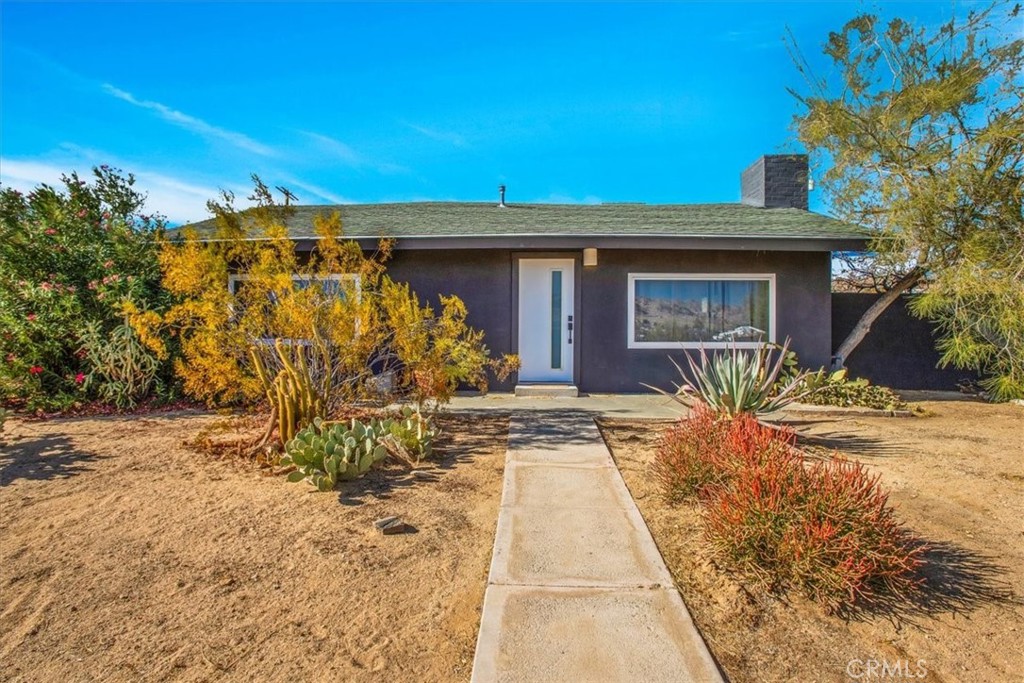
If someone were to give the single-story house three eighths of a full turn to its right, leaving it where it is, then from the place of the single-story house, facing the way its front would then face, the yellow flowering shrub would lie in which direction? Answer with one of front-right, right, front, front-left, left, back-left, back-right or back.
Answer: left

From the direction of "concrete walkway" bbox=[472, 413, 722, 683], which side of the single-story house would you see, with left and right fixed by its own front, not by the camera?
front

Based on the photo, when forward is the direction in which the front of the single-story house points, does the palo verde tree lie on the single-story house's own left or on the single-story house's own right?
on the single-story house's own left

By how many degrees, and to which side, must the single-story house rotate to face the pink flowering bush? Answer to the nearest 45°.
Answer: approximately 90° to its right

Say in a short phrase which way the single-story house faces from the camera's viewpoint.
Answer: facing the viewer

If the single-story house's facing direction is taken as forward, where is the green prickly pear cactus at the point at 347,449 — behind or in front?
in front

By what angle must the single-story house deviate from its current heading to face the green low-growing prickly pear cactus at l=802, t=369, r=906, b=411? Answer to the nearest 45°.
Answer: approximately 90° to its left

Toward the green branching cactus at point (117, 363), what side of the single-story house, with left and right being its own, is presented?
right
